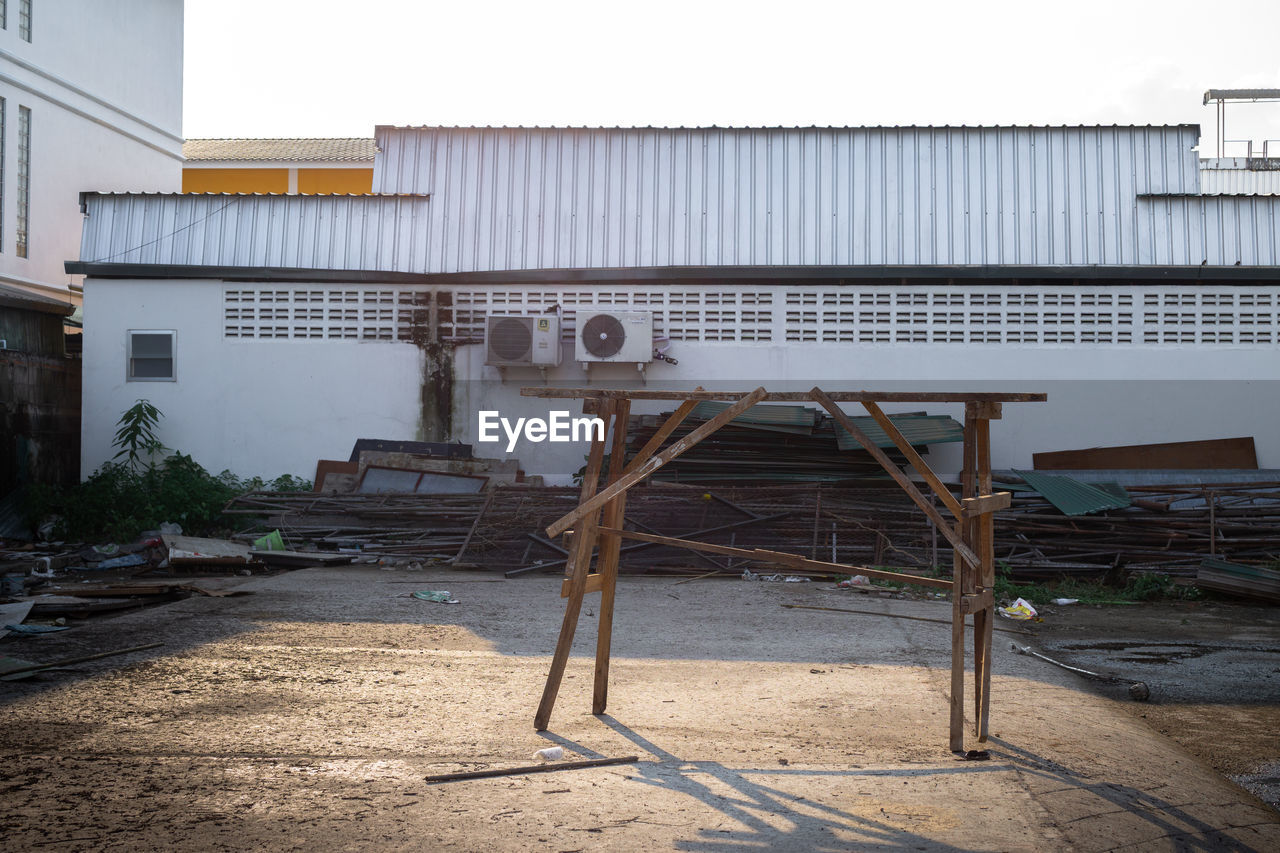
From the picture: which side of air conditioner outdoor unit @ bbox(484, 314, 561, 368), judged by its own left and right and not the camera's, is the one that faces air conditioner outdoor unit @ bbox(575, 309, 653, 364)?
left

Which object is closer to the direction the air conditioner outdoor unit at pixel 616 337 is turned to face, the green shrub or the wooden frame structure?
the wooden frame structure

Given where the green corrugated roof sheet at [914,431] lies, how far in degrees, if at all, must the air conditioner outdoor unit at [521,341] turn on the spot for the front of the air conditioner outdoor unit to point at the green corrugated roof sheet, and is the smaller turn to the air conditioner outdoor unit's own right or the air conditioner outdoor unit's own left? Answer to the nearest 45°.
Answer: approximately 90° to the air conditioner outdoor unit's own left

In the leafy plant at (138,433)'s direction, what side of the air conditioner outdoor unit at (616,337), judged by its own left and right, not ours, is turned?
right

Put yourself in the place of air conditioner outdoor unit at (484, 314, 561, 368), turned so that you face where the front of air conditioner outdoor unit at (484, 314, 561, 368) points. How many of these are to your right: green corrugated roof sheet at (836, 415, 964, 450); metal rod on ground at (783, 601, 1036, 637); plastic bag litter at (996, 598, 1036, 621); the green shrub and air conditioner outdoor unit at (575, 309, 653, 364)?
1

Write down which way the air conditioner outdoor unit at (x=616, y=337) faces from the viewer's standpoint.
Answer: facing the viewer

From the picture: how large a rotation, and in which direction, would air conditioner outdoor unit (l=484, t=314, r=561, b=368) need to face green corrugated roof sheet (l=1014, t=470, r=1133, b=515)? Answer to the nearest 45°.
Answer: approximately 45° to its left

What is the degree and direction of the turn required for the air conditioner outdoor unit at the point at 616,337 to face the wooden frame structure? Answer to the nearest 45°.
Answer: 0° — it already faces it

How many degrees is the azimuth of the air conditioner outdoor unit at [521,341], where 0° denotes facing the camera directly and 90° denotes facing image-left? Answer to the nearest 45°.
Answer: approximately 0°

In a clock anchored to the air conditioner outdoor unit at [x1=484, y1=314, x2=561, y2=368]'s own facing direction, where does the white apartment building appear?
The white apartment building is roughly at 4 o'clock from the air conditioner outdoor unit.

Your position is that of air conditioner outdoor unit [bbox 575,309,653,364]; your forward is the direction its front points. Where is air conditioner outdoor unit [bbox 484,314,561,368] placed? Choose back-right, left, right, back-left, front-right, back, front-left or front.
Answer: right

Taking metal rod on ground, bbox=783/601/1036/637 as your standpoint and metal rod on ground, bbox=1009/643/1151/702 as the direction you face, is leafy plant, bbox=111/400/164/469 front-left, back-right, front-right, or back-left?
back-right

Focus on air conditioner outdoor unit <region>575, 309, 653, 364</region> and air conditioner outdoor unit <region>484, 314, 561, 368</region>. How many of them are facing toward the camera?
2

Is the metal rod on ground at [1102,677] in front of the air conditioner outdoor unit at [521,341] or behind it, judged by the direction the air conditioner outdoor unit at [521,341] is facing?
in front
